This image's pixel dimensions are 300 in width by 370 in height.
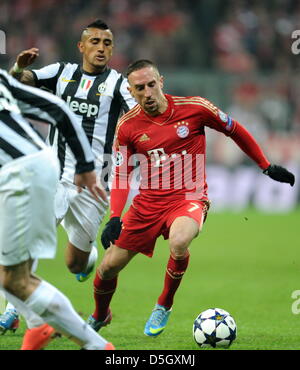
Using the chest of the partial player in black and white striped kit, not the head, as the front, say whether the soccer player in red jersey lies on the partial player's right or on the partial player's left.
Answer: on the partial player's right

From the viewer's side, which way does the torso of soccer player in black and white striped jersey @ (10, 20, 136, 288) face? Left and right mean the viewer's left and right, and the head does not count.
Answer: facing the viewer

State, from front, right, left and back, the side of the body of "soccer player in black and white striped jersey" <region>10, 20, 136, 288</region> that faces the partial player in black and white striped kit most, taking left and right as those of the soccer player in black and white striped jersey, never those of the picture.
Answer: front

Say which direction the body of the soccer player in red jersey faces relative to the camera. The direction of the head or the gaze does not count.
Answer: toward the camera

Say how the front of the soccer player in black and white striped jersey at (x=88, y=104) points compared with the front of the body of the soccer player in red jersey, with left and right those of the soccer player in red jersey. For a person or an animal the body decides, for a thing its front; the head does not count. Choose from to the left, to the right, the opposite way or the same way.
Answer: the same way
